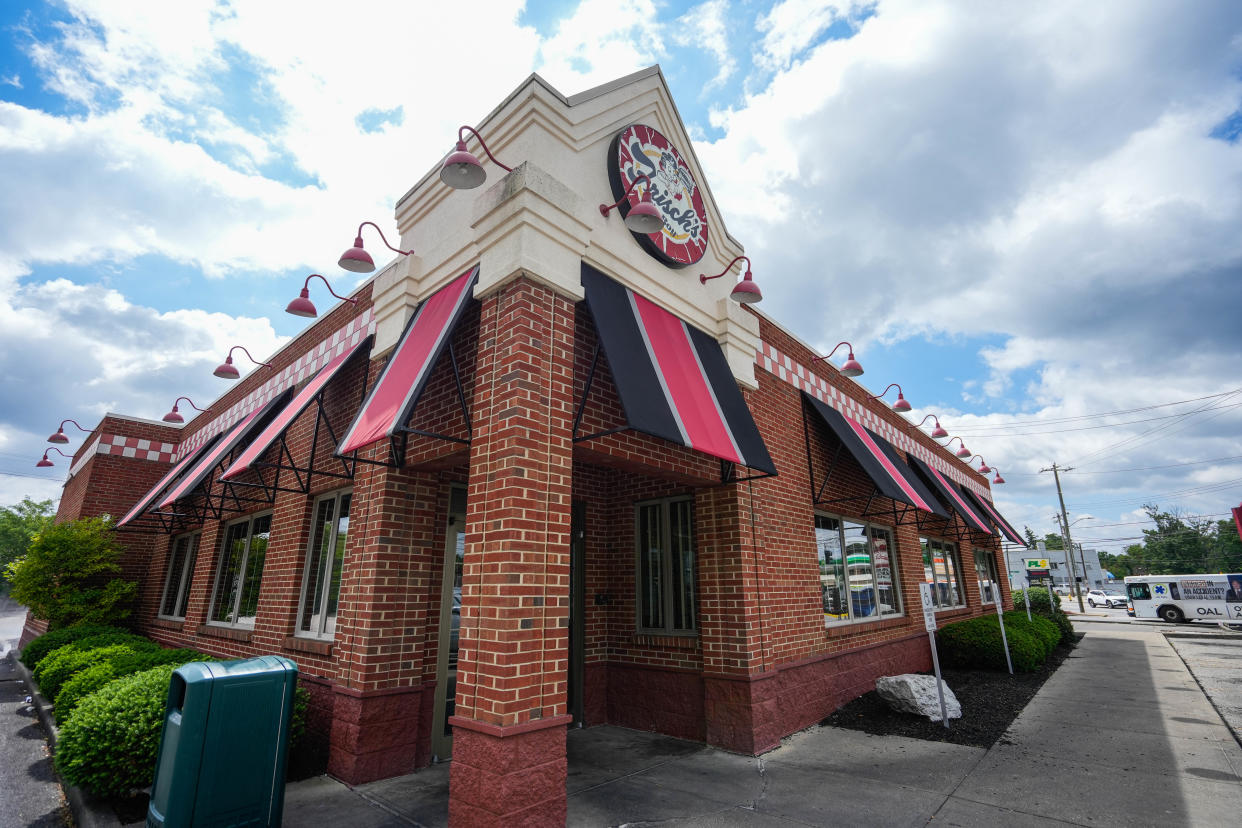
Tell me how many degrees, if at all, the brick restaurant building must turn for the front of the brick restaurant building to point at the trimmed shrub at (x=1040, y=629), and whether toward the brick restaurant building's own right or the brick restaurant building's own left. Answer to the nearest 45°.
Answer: approximately 90° to the brick restaurant building's own left

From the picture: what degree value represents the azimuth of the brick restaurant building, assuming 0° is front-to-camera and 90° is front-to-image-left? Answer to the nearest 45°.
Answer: approximately 315°

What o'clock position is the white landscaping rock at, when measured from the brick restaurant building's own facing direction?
The white landscaping rock is roughly at 10 o'clock from the brick restaurant building.

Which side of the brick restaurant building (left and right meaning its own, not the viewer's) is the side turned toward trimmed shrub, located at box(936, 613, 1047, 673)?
left
